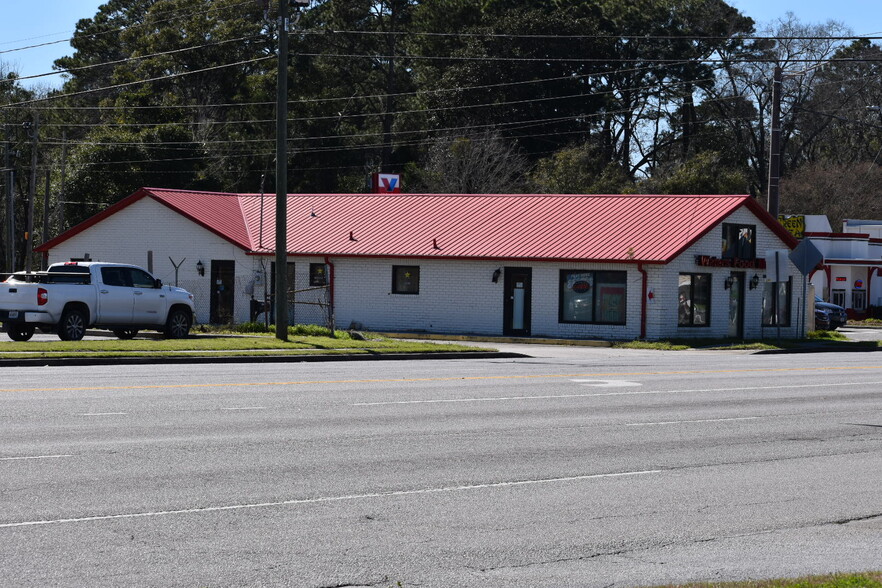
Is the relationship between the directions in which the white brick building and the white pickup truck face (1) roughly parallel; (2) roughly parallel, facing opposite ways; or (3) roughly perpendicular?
roughly perpendicular

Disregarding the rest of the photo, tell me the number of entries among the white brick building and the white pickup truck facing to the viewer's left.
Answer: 0

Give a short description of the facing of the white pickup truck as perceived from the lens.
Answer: facing away from the viewer and to the right of the viewer

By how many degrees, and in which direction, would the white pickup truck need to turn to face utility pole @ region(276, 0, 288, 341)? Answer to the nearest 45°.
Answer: approximately 45° to its right

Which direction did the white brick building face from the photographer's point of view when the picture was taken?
facing the viewer and to the right of the viewer

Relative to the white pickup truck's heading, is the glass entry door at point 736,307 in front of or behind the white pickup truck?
in front

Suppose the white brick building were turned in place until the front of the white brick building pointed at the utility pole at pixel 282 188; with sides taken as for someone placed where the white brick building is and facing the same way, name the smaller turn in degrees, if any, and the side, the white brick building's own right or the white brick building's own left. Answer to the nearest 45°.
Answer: approximately 90° to the white brick building's own right

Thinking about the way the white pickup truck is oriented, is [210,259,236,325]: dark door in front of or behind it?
in front

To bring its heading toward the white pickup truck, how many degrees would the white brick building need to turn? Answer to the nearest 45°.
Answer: approximately 90° to its right
